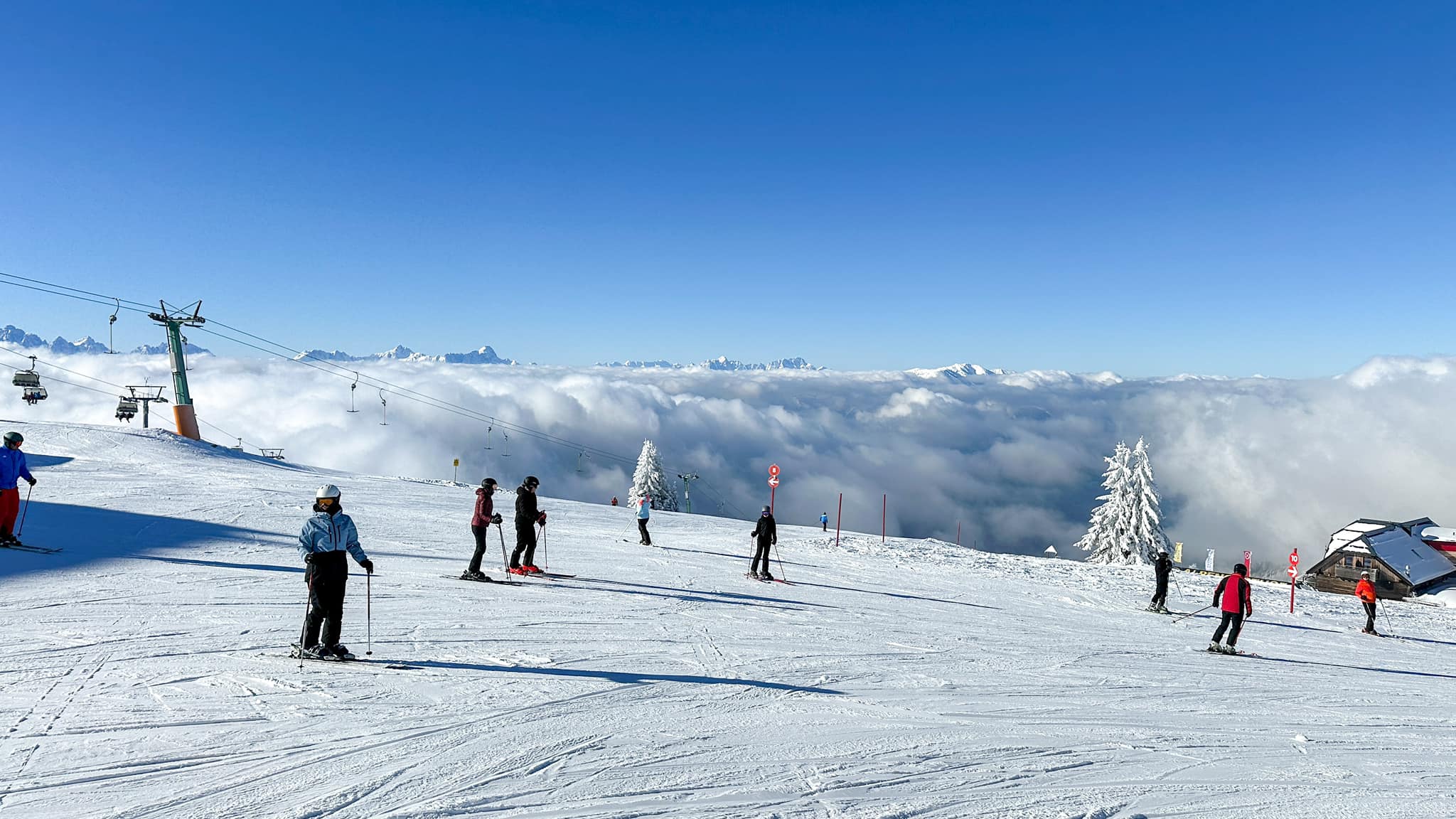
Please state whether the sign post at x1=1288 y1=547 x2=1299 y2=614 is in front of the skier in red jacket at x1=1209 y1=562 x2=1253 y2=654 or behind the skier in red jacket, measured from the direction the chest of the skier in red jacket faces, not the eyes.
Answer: in front

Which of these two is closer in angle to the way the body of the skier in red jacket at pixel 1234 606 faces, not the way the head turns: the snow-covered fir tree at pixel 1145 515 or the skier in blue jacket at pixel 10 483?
the snow-covered fir tree

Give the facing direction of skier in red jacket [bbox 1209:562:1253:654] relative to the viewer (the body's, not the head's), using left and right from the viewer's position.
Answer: facing away from the viewer and to the right of the viewer

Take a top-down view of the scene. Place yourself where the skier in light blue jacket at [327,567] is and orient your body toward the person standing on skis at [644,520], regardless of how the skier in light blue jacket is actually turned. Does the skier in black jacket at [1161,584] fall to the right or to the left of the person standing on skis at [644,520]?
right

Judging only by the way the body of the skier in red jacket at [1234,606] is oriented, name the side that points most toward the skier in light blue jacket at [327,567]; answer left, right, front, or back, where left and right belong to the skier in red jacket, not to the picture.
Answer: back

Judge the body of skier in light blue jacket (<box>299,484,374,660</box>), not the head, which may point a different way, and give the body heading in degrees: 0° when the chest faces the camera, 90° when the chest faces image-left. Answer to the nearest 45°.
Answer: approximately 315°

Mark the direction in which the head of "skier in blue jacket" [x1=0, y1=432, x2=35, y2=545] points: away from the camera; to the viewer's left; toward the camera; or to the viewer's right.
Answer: to the viewer's right
